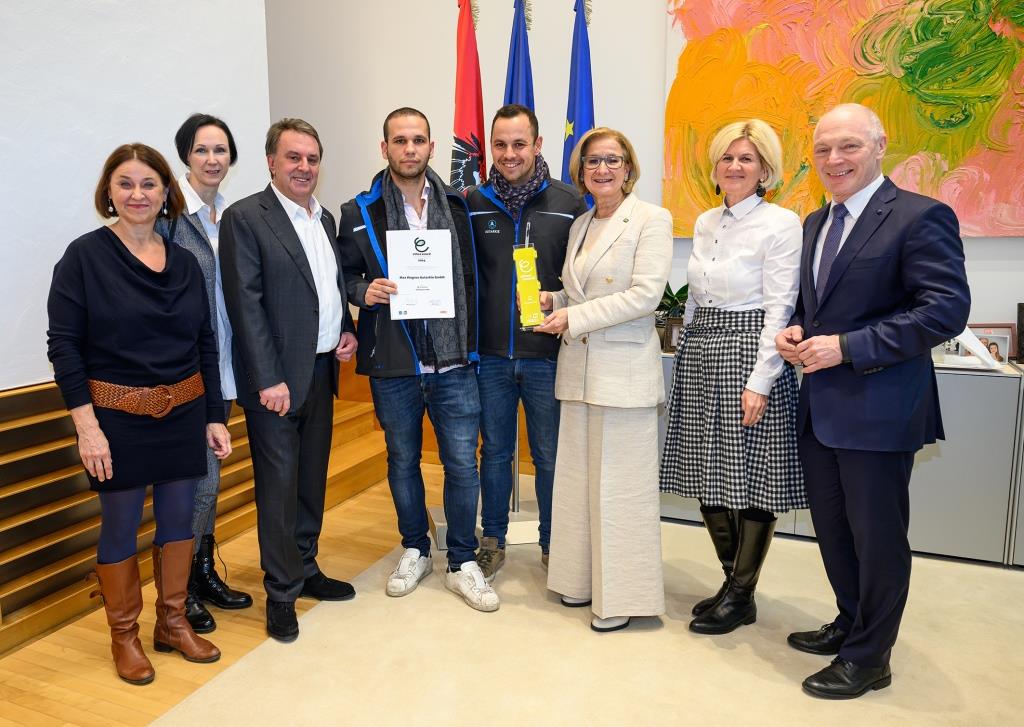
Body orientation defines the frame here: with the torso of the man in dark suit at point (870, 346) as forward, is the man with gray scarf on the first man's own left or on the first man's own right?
on the first man's own right

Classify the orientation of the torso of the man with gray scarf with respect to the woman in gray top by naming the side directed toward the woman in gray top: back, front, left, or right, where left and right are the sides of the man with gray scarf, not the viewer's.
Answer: right

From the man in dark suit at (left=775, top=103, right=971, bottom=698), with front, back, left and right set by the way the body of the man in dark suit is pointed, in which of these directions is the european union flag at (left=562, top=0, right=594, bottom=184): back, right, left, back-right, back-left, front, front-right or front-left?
right

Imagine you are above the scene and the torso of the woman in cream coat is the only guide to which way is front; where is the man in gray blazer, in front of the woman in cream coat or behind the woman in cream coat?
in front

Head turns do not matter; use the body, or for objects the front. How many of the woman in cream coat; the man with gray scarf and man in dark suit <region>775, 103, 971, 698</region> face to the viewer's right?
0

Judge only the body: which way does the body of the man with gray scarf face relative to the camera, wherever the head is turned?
toward the camera

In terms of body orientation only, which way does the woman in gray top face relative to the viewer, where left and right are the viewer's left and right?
facing the viewer and to the right of the viewer

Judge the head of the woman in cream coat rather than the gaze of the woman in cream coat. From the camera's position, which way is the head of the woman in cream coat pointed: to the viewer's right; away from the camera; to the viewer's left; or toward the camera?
toward the camera

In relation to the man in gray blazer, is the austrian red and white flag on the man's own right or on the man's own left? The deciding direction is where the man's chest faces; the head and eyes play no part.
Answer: on the man's own left

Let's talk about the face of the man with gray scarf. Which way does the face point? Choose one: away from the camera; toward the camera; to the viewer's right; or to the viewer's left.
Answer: toward the camera

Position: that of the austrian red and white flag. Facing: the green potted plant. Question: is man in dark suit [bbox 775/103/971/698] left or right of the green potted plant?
right

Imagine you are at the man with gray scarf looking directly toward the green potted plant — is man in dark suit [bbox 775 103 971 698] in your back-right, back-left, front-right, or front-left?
front-right

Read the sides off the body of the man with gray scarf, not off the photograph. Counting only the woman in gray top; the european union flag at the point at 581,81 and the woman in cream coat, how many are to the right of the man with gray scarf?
1

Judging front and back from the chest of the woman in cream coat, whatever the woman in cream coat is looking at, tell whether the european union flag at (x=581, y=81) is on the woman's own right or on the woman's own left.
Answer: on the woman's own right

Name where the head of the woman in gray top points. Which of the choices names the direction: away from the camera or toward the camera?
toward the camera

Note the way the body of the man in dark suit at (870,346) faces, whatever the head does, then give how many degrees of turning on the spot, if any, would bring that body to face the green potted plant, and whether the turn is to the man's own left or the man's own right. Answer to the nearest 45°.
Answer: approximately 90° to the man's own right
